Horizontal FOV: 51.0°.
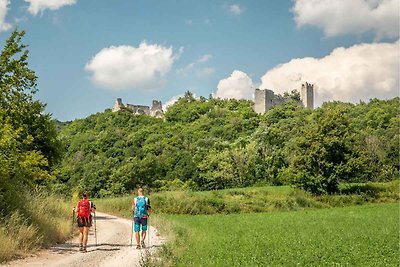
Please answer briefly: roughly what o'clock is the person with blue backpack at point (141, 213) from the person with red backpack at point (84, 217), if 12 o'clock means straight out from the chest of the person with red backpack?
The person with blue backpack is roughly at 3 o'clock from the person with red backpack.

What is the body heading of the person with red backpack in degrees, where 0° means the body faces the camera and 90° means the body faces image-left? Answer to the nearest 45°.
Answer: approximately 180°

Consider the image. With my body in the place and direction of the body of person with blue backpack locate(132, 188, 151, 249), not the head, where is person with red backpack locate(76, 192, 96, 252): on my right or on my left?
on my left

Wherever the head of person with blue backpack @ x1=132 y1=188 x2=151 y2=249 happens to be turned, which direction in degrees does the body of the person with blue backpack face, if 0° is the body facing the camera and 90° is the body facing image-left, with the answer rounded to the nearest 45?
approximately 180°

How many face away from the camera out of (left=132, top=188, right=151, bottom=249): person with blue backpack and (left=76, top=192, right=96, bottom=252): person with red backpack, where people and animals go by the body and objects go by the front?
2
